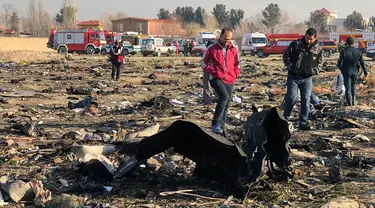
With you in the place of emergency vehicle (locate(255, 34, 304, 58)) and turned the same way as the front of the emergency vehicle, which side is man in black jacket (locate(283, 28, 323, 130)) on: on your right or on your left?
on your left

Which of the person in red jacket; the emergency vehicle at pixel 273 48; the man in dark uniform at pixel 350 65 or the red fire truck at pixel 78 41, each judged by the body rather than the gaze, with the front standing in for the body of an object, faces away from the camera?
the man in dark uniform

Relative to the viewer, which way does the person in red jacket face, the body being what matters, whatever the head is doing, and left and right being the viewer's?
facing the viewer and to the right of the viewer

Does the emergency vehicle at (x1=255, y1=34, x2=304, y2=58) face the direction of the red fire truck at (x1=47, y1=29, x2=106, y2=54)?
yes

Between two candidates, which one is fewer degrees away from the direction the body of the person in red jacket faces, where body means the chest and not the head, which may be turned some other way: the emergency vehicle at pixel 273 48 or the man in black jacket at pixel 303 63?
the man in black jacket

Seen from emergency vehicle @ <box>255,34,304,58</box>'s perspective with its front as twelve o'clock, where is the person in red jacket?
The person in red jacket is roughly at 9 o'clock from the emergency vehicle.

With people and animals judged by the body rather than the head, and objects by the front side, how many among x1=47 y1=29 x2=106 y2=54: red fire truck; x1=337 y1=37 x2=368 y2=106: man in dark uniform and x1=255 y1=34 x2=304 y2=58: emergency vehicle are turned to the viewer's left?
1

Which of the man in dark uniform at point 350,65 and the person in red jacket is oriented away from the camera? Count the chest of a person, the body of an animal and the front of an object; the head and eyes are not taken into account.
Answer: the man in dark uniform

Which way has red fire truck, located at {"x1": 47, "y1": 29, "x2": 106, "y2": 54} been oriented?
to the viewer's right

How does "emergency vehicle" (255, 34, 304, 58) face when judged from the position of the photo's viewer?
facing to the left of the viewer

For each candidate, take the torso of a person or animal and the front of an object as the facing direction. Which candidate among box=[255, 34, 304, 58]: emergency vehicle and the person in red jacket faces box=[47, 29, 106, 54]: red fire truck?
the emergency vehicle

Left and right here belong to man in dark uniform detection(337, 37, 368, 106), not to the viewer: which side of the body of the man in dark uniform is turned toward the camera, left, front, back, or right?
back

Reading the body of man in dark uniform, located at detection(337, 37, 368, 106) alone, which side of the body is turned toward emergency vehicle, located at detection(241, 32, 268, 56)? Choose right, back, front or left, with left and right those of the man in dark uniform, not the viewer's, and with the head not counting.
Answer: front

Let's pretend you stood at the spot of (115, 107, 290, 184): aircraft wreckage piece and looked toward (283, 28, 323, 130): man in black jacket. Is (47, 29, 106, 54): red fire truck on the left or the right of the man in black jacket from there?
left
